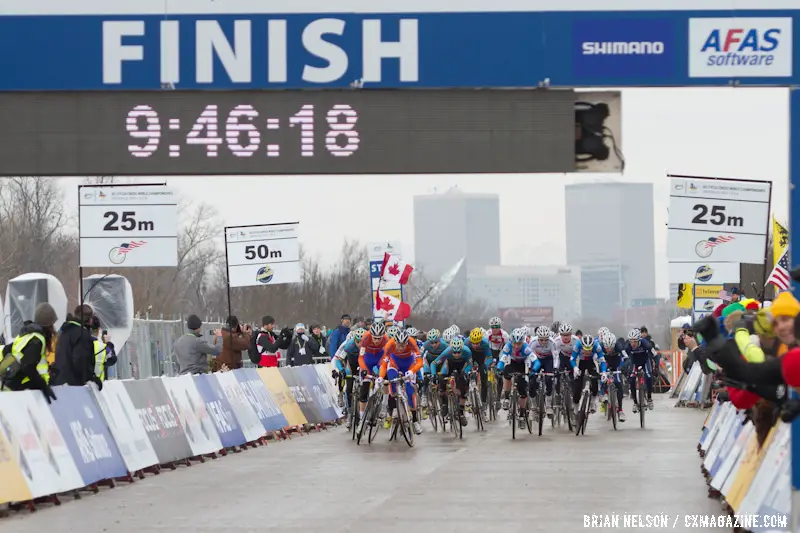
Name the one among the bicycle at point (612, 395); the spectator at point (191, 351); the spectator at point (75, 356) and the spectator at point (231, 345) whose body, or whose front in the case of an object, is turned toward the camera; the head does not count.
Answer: the bicycle

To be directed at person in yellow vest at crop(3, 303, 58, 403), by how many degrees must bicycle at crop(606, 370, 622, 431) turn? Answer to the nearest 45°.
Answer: approximately 45° to its right

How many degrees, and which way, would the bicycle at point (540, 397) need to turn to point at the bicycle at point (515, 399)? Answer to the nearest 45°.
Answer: approximately 90° to its right

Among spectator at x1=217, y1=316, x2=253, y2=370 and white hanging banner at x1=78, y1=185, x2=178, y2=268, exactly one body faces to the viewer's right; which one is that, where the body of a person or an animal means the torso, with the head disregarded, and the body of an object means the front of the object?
the spectator

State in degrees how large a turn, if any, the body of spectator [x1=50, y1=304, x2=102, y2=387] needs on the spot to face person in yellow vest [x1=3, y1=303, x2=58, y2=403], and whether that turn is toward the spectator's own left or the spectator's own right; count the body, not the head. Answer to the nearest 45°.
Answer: approximately 135° to the spectator's own right

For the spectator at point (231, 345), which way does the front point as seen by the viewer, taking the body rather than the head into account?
to the viewer's right

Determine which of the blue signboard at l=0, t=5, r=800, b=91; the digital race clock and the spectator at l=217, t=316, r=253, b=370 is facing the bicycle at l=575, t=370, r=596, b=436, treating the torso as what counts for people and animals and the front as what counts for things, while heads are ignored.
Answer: the spectator

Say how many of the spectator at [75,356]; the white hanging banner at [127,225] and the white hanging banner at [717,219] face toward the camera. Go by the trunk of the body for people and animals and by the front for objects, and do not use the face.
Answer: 2

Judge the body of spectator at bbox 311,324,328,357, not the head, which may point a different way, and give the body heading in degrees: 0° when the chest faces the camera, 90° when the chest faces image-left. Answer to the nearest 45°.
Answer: approximately 315°

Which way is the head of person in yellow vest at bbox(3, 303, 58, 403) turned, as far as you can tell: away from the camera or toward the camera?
away from the camera

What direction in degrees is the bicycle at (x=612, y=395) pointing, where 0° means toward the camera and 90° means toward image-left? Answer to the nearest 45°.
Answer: approximately 0°

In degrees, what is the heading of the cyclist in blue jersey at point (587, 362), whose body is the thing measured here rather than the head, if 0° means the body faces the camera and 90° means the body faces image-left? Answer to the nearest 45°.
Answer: approximately 0°

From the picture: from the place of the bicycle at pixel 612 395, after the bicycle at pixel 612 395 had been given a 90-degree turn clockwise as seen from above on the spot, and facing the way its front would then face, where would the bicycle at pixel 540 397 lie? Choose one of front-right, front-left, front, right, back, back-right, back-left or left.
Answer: front-left

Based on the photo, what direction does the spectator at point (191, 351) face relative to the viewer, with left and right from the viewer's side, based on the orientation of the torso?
facing away from the viewer and to the right of the viewer
